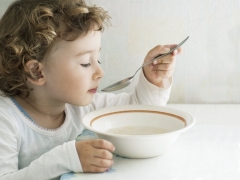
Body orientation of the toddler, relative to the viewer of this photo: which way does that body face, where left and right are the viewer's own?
facing the viewer and to the right of the viewer

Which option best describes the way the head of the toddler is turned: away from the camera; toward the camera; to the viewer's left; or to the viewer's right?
to the viewer's right
